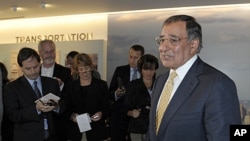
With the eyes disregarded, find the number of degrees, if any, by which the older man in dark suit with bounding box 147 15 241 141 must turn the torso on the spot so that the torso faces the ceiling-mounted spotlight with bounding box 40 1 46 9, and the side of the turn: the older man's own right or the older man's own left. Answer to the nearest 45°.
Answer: approximately 90° to the older man's own right

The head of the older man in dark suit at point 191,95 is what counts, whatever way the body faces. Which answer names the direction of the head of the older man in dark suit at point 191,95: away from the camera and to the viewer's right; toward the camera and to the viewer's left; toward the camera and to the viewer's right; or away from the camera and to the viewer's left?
toward the camera and to the viewer's left

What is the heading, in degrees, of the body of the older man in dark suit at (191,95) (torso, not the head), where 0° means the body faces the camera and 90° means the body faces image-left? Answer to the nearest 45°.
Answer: approximately 45°
